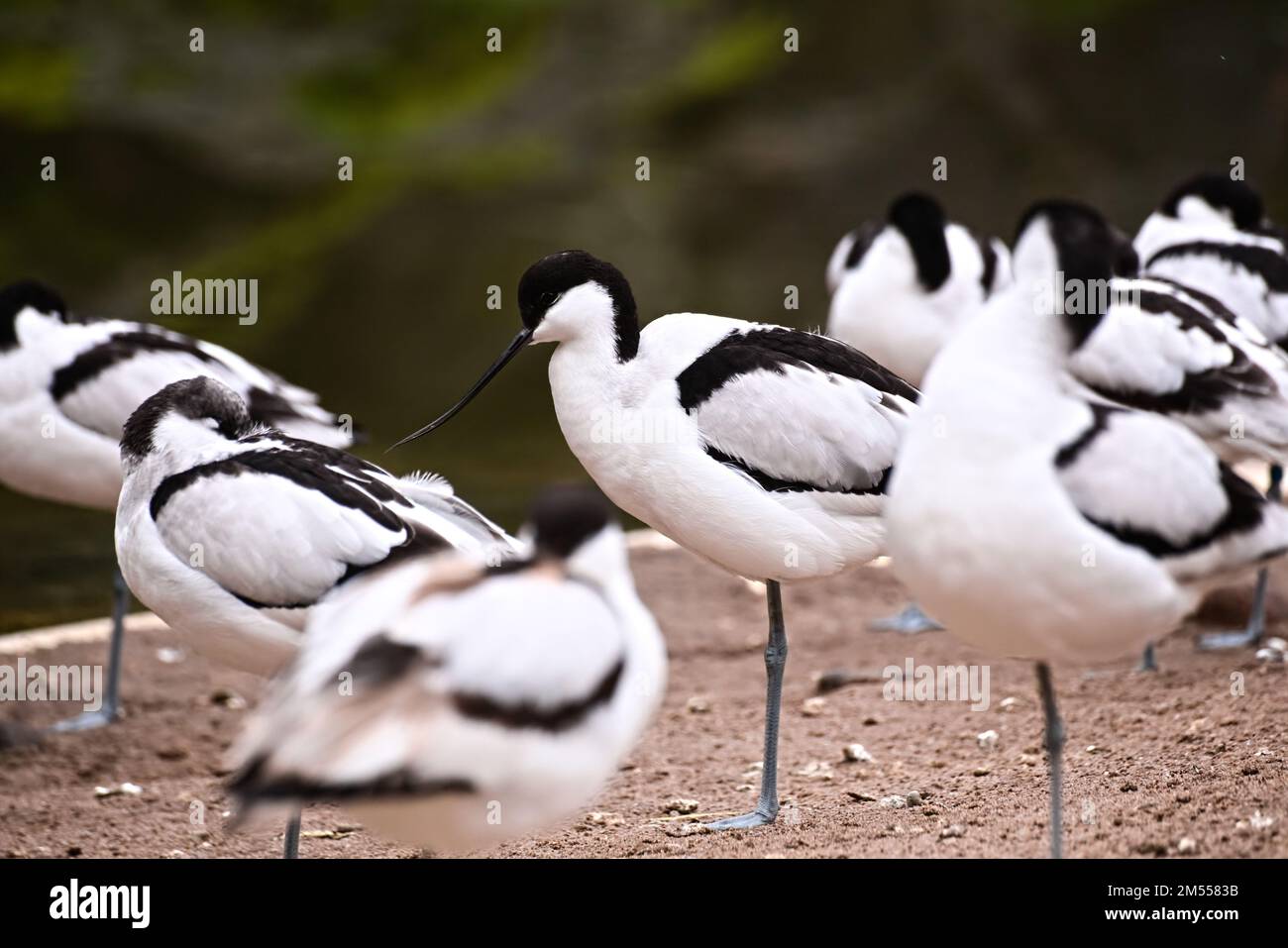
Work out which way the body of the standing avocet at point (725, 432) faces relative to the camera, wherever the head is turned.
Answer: to the viewer's left

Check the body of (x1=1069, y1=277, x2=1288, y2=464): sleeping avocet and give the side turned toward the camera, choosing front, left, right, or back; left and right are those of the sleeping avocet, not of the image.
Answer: left

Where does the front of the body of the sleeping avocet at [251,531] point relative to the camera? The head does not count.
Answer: to the viewer's left

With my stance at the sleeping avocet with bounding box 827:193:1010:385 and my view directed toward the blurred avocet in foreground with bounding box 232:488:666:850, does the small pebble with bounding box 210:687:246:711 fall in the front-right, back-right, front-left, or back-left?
front-right

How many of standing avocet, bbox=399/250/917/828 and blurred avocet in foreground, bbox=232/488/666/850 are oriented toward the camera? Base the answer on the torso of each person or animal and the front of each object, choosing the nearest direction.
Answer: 0

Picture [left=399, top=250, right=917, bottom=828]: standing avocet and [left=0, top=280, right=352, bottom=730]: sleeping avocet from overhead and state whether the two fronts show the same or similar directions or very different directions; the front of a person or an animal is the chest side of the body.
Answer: same or similar directions

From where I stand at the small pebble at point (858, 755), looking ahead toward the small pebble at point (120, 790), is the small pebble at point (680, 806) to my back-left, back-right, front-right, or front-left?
front-left

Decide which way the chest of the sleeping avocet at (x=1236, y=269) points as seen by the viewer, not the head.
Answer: to the viewer's left

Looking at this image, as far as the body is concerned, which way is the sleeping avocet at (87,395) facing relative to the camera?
to the viewer's left
